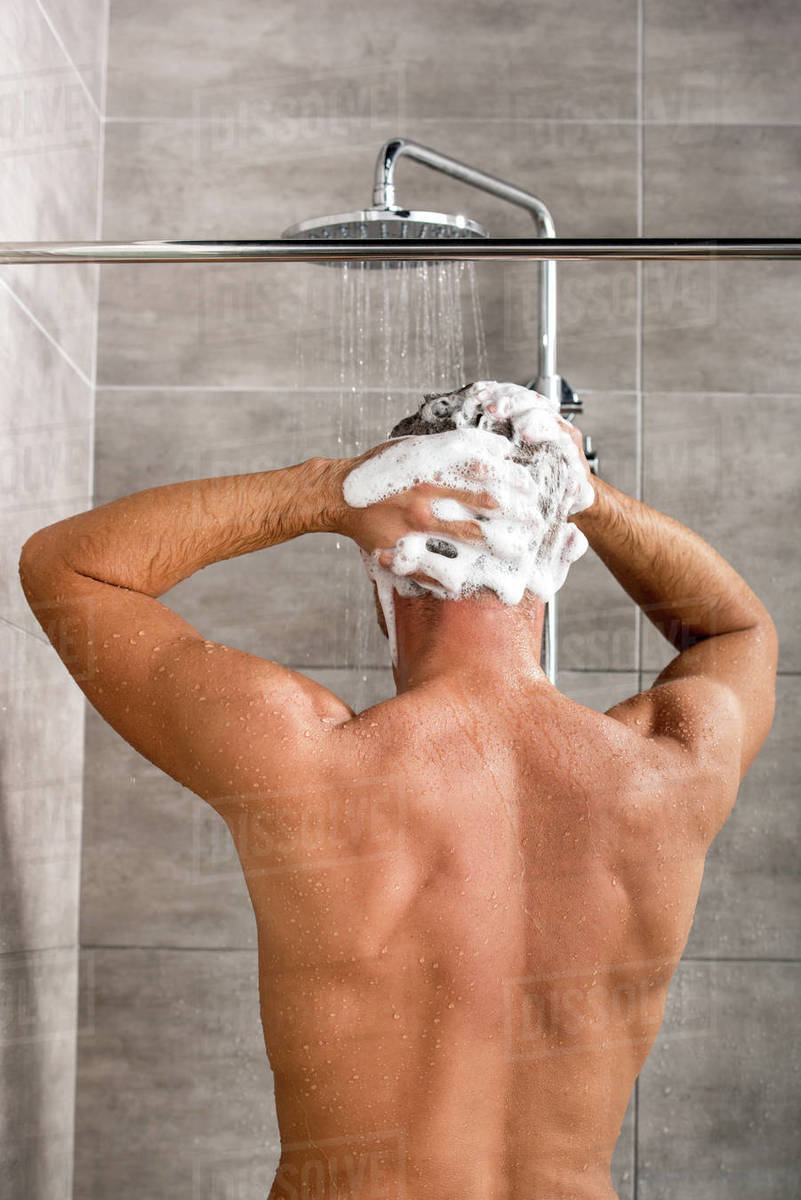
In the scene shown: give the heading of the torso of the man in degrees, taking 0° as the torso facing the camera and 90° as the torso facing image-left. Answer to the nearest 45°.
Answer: approximately 180°

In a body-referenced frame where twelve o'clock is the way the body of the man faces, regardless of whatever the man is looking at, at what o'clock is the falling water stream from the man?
The falling water stream is roughly at 12 o'clock from the man.
